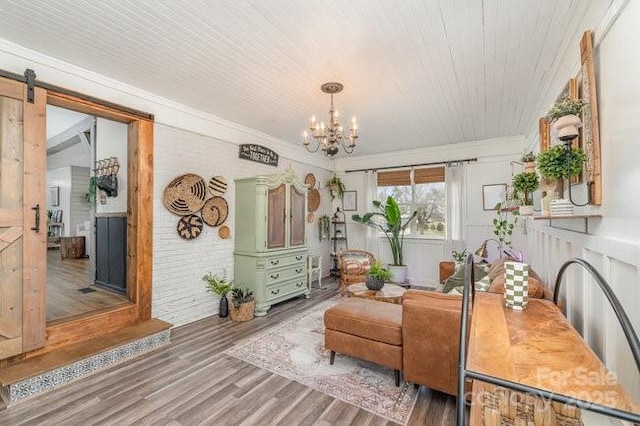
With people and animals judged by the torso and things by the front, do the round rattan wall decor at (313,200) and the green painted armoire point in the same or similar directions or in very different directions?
same or similar directions

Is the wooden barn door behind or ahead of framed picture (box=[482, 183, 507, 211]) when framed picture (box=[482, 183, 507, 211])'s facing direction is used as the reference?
ahead

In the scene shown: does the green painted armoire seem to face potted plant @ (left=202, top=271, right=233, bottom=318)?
no

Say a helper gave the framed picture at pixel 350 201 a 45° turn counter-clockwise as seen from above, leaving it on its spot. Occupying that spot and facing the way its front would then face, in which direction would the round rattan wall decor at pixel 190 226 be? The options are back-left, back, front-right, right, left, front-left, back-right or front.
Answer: right

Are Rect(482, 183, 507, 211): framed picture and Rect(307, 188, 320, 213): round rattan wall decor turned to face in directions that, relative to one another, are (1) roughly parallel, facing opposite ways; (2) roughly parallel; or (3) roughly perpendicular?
roughly perpendicular

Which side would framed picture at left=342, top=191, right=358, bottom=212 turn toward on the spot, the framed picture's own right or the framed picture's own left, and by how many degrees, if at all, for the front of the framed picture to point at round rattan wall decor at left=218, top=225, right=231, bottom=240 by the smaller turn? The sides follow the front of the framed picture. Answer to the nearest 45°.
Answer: approximately 45° to the framed picture's own right

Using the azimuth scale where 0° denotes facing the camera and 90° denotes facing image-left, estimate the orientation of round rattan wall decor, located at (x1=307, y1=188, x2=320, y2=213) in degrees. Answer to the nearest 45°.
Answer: approximately 315°

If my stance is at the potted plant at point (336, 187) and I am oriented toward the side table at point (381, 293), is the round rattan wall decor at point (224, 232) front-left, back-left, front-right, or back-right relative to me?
front-right

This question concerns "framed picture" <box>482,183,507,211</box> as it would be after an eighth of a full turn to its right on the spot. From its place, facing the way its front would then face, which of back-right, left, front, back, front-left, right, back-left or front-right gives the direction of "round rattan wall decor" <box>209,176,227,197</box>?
front

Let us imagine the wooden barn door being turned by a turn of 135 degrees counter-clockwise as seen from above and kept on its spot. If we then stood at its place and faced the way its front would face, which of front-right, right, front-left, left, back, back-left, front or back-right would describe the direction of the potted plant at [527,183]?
back-right

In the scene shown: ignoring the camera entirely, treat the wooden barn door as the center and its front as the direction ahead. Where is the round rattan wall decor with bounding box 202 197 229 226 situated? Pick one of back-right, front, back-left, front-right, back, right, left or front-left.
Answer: front-left

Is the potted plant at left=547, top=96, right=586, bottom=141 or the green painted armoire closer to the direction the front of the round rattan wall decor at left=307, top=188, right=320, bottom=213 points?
the potted plant

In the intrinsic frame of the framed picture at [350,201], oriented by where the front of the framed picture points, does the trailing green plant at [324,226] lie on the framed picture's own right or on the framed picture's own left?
on the framed picture's own right

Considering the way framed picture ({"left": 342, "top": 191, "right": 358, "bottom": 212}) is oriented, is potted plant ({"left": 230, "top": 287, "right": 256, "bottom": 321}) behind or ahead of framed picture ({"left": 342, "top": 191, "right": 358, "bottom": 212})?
ahead

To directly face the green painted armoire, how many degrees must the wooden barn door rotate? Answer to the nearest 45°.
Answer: approximately 45° to its left

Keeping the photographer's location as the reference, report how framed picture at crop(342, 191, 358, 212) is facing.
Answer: facing the viewer

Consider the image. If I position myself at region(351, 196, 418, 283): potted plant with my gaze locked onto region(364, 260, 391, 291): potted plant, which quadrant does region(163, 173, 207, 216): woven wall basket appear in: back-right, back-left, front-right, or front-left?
front-right

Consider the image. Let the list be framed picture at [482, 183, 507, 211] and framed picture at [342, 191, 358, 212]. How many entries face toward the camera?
2

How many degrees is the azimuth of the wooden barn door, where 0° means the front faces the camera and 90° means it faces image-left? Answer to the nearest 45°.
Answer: approximately 315°

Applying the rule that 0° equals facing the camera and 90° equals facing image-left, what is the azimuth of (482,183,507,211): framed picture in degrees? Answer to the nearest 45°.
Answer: approximately 0°
